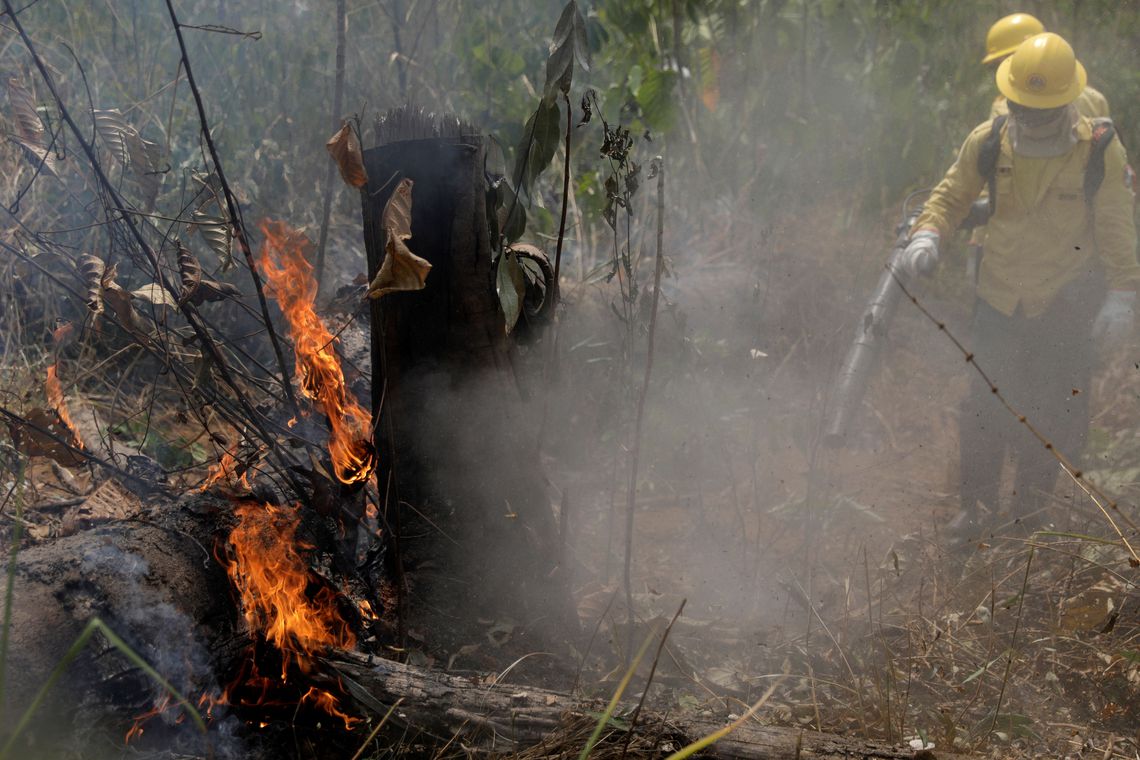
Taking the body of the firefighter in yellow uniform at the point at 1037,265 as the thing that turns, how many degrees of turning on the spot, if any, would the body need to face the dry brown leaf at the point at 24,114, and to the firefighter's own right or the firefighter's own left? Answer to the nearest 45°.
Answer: approximately 45° to the firefighter's own right

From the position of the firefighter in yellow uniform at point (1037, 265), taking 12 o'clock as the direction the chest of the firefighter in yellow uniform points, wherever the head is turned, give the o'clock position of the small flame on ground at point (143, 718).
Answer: The small flame on ground is roughly at 1 o'clock from the firefighter in yellow uniform.

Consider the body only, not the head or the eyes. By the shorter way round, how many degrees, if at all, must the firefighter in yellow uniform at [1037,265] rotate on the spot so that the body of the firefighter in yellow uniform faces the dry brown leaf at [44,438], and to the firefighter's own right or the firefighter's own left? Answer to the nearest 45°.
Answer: approximately 45° to the firefighter's own right

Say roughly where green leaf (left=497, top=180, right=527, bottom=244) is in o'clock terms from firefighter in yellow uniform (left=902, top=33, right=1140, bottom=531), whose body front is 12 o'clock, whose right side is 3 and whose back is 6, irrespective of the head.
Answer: The green leaf is roughly at 1 o'clock from the firefighter in yellow uniform.

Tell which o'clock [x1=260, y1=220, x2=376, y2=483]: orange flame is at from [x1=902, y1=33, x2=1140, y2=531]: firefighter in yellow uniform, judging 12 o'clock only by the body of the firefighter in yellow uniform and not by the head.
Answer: The orange flame is roughly at 1 o'clock from the firefighter in yellow uniform.

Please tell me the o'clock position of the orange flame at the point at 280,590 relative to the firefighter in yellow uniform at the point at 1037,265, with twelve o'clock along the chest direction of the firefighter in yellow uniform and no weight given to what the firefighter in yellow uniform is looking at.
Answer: The orange flame is roughly at 1 o'clock from the firefighter in yellow uniform.

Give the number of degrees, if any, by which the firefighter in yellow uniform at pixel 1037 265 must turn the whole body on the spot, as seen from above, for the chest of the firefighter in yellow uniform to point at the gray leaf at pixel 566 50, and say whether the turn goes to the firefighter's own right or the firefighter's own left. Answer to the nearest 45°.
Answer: approximately 45° to the firefighter's own right

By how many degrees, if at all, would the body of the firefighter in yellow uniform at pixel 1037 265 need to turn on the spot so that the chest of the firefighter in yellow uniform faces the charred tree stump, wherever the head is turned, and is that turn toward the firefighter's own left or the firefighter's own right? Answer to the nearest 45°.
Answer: approximately 45° to the firefighter's own right

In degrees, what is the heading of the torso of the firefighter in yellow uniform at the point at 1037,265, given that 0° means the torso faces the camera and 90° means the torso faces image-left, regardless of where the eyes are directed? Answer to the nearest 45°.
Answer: approximately 0°

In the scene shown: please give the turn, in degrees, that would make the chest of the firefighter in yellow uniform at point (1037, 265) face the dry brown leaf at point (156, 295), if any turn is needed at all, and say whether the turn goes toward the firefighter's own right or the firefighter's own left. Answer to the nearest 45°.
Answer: approximately 45° to the firefighter's own right

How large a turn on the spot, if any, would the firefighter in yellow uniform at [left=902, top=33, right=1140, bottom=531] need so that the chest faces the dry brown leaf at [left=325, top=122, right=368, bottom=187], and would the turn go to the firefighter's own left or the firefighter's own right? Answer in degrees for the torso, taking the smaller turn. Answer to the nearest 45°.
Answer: approximately 45° to the firefighter's own right
